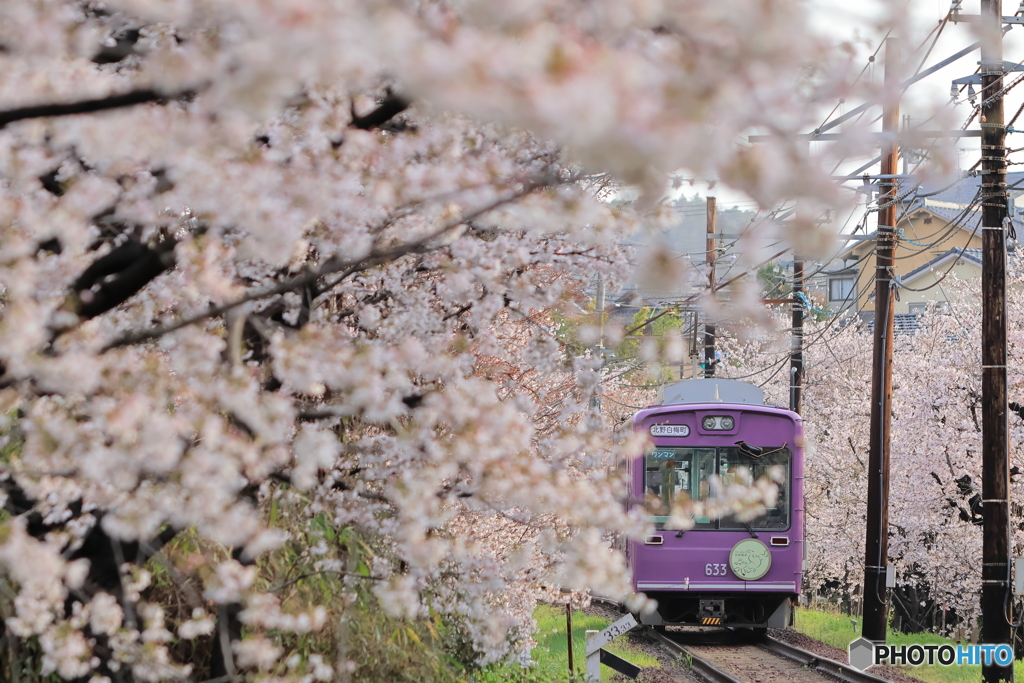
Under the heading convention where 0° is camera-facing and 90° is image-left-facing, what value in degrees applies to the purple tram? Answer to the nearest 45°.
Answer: approximately 0°

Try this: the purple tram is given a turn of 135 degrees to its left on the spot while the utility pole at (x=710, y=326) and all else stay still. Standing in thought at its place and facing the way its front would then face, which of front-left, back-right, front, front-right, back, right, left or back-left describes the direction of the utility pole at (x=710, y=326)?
front-left

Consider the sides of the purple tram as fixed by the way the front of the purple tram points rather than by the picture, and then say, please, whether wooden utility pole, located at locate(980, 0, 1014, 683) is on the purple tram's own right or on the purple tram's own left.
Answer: on the purple tram's own left

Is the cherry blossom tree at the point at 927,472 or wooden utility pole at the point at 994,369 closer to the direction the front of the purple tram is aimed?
the wooden utility pole

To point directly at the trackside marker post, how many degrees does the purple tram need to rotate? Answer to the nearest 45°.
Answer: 0° — it already faces it

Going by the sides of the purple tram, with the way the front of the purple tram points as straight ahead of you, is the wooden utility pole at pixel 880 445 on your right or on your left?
on your left

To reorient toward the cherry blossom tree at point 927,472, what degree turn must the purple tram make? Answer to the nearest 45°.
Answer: approximately 135° to its left
